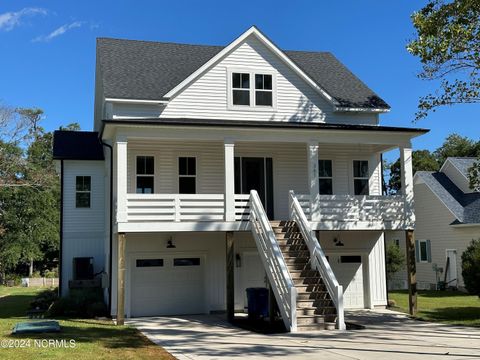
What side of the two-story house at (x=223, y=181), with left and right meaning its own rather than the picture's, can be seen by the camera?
front

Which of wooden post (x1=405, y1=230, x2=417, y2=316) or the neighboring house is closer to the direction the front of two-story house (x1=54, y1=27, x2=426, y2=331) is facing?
the wooden post

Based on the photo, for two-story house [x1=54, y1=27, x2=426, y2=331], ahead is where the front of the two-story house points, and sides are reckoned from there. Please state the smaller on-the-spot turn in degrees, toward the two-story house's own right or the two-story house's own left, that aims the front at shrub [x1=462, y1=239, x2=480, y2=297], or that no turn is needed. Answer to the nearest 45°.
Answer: approximately 90° to the two-story house's own left

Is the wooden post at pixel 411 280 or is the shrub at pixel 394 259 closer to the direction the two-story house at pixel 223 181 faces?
the wooden post

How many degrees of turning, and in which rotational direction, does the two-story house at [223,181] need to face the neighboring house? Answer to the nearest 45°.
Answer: approximately 135° to its left

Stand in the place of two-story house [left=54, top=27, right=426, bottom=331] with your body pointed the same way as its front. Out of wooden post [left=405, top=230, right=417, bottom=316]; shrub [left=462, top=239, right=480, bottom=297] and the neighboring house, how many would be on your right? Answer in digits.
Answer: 0
